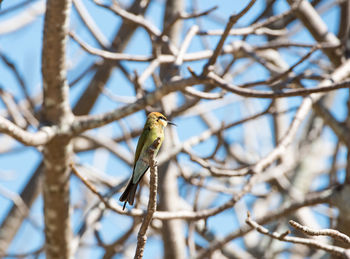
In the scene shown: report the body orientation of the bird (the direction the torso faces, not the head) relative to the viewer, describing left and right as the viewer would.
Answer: facing to the right of the viewer
